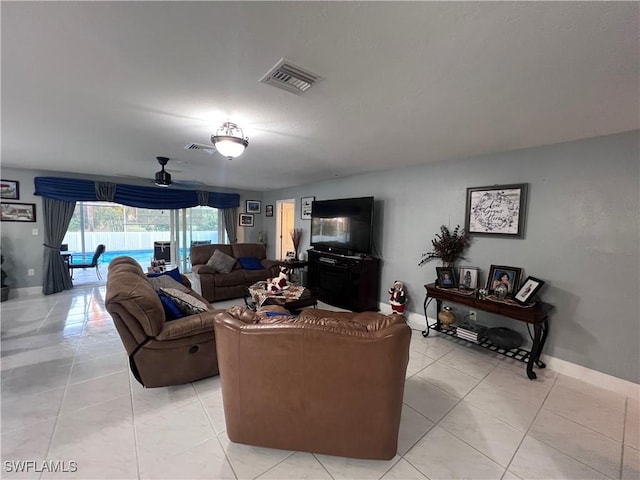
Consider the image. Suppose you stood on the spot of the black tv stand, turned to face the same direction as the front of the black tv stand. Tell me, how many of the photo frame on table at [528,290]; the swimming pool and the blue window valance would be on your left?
1

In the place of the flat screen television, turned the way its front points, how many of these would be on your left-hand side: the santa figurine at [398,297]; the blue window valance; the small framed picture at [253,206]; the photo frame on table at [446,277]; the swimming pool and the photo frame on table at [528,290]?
3

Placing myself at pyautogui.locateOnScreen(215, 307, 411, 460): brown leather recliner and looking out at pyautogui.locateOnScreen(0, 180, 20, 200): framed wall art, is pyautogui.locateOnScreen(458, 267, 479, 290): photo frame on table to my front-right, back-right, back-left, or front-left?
back-right

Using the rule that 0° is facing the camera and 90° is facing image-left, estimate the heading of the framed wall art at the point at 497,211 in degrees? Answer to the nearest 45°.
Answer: approximately 45°

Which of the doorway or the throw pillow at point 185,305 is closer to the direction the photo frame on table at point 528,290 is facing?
the throw pillow

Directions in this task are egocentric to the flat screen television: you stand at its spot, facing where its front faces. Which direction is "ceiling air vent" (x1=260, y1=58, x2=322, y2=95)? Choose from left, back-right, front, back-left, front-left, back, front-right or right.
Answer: front-left

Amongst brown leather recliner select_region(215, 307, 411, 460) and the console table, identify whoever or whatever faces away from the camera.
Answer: the brown leather recliner

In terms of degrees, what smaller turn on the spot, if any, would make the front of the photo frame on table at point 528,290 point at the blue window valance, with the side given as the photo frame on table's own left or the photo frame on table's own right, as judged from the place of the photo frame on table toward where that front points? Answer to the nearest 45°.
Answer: approximately 45° to the photo frame on table's own right

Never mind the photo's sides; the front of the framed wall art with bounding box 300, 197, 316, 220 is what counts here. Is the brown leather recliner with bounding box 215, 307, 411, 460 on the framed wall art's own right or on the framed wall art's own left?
on the framed wall art's own left

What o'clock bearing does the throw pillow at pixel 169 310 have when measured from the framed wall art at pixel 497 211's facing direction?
The throw pillow is roughly at 12 o'clock from the framed wall art.

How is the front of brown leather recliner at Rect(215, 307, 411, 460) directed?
away from the camera

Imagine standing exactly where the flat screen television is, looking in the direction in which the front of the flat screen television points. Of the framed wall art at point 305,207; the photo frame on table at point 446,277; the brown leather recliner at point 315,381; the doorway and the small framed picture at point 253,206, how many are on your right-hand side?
3

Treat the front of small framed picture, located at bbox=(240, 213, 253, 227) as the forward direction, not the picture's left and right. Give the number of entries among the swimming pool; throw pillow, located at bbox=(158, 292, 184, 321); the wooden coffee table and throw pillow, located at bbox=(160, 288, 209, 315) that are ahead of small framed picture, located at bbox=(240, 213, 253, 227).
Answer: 3

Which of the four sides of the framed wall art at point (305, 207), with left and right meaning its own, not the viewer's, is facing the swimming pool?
right

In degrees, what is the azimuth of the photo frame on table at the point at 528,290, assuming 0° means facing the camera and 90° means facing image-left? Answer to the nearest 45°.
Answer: approximately 45°

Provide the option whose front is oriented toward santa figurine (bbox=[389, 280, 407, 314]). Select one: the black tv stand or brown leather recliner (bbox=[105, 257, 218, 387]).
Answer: the brown leather recliner

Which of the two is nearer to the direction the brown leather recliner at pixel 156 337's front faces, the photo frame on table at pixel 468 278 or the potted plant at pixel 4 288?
the photo frame on table

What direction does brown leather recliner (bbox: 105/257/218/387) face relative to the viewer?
to the viewer's right
